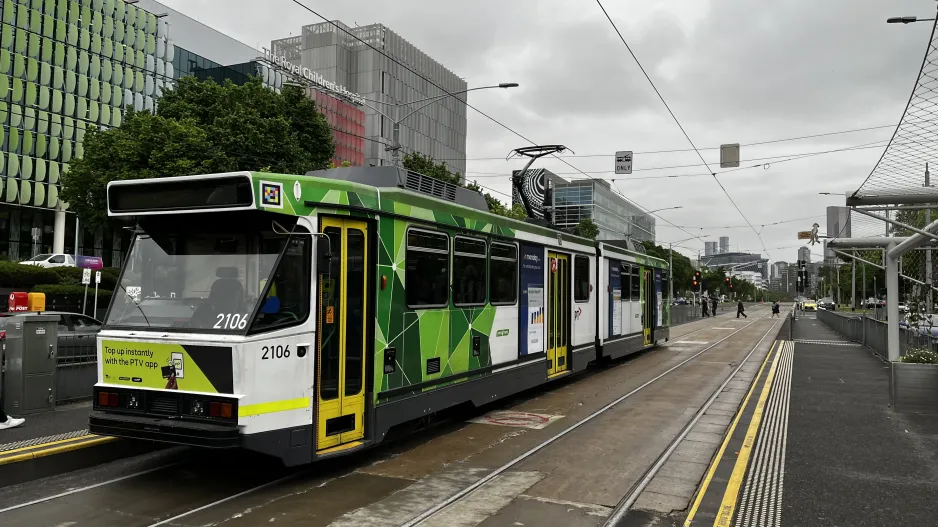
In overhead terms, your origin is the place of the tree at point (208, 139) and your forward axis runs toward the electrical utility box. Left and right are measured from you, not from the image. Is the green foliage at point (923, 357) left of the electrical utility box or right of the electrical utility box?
left
